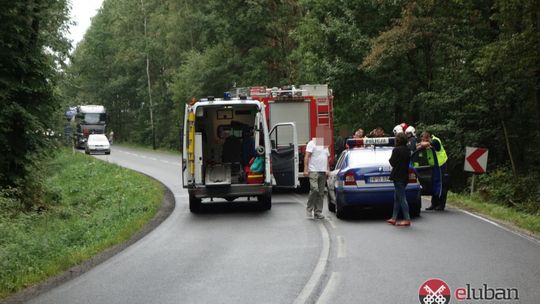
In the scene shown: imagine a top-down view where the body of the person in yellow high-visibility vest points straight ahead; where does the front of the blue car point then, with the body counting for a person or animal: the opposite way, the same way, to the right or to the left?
to the right

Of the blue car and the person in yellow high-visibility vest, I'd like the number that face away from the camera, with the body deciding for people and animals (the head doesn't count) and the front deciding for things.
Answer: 1

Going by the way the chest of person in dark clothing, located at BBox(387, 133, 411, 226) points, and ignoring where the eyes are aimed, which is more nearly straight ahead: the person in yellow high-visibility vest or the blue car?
the blue car

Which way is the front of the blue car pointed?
away from the camera

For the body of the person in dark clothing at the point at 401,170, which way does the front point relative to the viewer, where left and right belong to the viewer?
facing away from the viewer and to the left of the viewer

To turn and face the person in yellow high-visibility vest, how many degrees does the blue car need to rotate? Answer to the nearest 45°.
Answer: approximately 45° to its right

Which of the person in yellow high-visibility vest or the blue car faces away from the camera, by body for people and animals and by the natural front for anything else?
the blue car

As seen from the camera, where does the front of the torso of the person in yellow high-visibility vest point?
to the viewer's left
